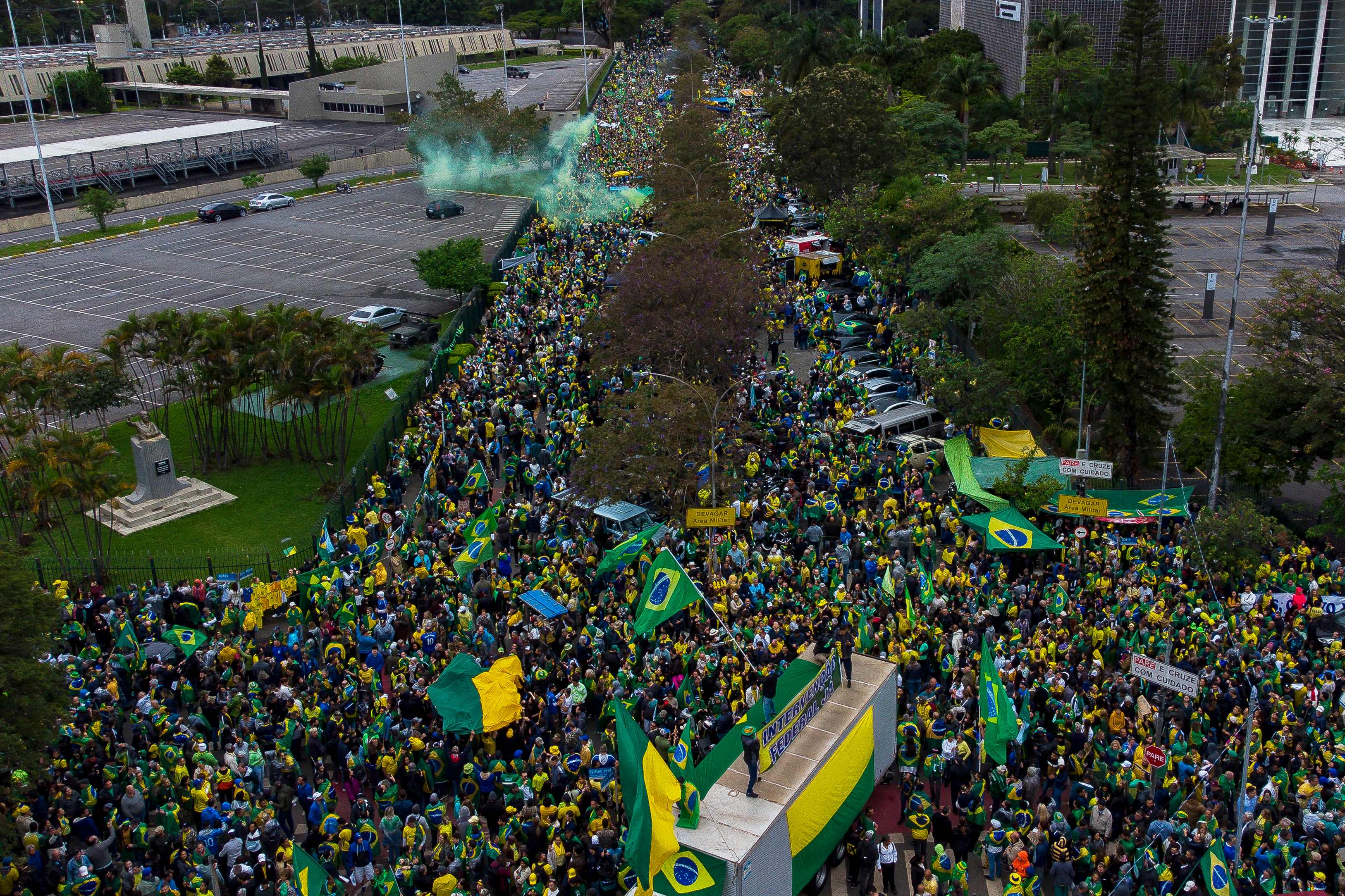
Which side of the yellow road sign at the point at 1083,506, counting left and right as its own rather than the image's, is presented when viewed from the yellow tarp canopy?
back

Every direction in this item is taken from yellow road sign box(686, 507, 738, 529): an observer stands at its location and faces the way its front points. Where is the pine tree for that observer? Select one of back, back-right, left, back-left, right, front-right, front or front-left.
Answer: back-left

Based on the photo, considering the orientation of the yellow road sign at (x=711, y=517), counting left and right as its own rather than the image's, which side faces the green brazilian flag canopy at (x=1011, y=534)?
left

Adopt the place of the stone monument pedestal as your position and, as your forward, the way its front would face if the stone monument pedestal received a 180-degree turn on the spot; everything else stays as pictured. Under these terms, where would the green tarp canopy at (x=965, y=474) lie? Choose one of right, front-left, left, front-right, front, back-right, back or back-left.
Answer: back

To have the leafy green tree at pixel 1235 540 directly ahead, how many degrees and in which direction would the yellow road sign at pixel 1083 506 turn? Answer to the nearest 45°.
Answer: approximately 90° to its left

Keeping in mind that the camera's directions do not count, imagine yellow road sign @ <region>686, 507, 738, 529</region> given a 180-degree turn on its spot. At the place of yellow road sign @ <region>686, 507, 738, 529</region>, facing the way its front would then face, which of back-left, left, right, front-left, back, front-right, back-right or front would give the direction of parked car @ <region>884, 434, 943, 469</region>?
front-right

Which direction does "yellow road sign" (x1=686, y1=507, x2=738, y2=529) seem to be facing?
toward the camera

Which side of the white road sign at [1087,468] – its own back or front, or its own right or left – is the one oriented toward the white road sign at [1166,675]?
front

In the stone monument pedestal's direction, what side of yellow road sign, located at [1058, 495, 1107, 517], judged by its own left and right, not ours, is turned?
right

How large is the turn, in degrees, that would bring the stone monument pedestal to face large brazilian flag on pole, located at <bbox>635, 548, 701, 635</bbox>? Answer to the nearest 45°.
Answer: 0° — it already faces it

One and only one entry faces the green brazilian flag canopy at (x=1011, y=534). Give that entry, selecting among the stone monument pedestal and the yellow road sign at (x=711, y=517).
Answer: the stone monument pedestal

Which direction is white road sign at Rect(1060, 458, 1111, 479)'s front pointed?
toward the camera

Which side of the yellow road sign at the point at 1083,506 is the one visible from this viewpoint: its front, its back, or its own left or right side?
front

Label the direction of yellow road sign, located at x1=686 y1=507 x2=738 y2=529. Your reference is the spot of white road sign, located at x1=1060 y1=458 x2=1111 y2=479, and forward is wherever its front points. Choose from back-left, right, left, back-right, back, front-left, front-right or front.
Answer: front-right
